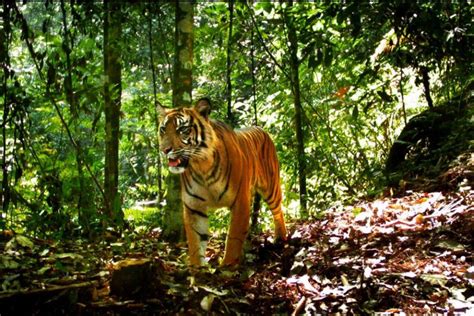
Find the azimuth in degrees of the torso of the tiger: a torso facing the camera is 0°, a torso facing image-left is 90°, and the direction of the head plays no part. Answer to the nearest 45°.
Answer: approximately 45°

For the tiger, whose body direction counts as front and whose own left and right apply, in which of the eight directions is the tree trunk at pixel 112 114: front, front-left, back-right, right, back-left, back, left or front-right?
right
